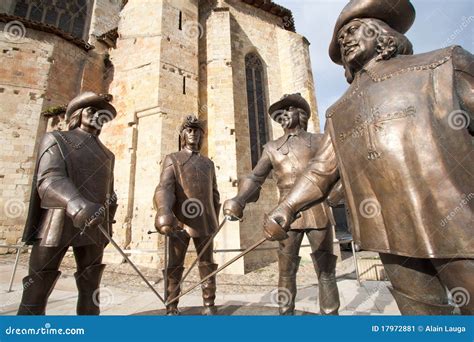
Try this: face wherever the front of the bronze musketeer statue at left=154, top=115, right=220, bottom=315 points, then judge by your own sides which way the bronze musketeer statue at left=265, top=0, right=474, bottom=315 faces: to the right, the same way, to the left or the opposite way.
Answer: to the right

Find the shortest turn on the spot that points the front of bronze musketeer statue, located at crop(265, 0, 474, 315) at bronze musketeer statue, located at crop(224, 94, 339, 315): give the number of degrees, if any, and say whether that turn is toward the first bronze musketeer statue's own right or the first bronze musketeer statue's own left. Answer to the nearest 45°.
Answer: approximately 90° to the first bronze musketeer statue's own right

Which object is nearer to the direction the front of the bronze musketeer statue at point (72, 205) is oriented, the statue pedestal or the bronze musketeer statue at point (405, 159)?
the bronze musketeer statue

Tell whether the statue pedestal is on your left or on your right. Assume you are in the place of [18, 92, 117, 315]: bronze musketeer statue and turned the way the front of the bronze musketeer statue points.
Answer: on your left

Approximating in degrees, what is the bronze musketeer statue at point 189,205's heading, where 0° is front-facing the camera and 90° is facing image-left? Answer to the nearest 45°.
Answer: approximately 0°

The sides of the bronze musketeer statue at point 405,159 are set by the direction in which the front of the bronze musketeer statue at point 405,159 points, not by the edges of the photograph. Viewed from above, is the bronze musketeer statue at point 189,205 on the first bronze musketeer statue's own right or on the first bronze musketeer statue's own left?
on the first bronze musketeer statue's own right

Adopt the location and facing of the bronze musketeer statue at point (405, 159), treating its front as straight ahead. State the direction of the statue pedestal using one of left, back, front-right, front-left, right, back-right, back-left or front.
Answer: right

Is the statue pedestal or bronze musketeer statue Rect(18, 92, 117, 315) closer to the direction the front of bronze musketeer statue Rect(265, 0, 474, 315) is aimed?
the bronze musketeer statue

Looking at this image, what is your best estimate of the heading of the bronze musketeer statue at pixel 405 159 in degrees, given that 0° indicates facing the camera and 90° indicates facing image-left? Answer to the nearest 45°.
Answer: approximately 45°

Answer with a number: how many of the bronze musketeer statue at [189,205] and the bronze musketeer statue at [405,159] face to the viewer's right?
0

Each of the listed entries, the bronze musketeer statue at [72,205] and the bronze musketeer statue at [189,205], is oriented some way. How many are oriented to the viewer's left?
0
